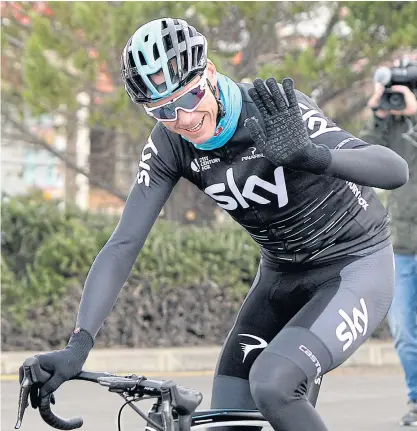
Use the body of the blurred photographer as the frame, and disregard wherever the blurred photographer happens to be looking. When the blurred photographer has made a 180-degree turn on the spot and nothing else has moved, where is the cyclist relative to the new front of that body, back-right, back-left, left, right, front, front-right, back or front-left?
back

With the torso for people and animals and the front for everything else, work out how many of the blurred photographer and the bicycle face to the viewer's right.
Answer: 0

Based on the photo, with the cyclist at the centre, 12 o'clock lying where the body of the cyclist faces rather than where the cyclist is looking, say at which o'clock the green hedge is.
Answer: The green hedge is roughly at 4 o'clock from the cyclist.

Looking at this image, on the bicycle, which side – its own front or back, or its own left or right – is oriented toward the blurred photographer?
back

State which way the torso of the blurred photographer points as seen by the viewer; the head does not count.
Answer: toward the camera

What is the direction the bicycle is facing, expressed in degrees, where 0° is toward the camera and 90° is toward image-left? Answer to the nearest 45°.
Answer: approximately 45°

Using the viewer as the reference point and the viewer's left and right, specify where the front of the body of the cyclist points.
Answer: facing the viewer and to the left of the viewer
